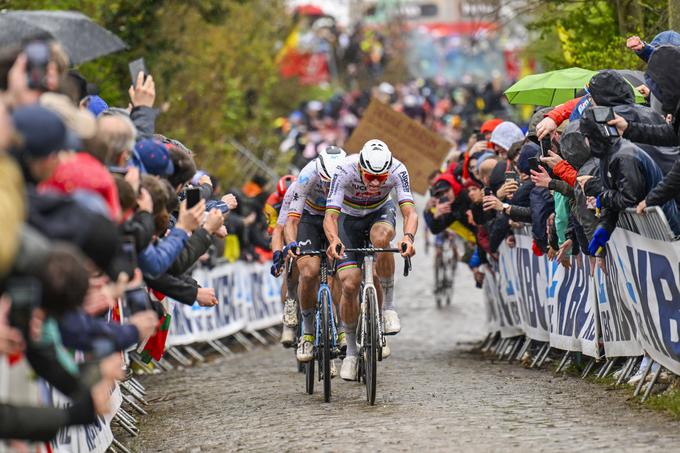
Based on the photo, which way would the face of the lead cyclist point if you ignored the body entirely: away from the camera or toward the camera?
toward the camera

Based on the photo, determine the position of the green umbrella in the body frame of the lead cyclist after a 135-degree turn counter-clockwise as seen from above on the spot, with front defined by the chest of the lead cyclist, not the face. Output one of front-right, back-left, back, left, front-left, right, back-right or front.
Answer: front

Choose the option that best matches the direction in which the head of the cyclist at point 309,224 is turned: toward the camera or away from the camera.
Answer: toward the camera

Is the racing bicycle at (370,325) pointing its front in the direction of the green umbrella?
no

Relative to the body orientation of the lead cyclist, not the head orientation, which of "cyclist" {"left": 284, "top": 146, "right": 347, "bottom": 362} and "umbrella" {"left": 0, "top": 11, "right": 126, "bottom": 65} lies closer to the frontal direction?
the umbrella

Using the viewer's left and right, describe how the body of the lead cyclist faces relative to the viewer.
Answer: facing the viewer

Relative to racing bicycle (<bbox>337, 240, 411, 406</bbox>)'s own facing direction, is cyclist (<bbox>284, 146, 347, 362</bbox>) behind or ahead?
behind

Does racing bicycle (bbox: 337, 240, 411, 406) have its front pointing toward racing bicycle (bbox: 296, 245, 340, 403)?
no

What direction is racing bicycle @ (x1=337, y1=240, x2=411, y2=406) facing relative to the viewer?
toward the camera
